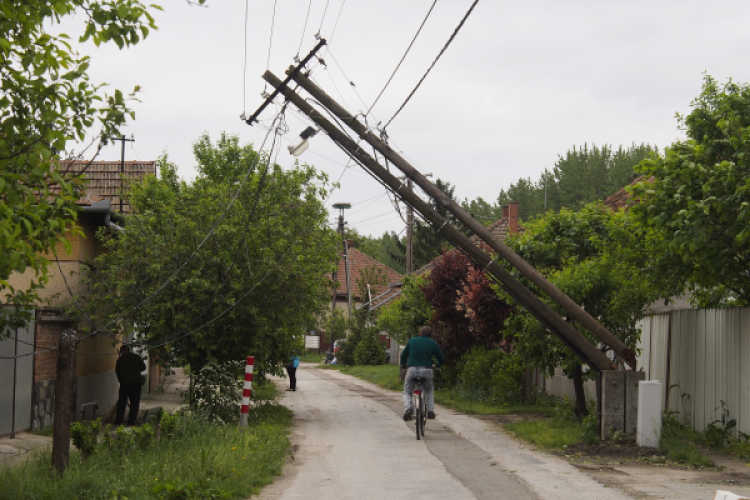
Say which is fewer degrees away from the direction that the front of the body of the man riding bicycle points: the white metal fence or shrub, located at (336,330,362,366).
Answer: the shrub

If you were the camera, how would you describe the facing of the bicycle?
facing away from the viewer

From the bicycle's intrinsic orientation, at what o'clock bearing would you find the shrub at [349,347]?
The shrub is roughly at 12 o'clock from the bicycle.

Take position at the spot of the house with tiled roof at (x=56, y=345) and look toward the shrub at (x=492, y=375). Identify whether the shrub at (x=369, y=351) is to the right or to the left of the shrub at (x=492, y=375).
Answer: left

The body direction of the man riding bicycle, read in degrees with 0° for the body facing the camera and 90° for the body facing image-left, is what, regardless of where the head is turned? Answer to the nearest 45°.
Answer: approximately 180°

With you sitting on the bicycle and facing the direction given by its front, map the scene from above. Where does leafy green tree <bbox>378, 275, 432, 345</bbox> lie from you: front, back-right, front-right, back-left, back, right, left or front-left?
front

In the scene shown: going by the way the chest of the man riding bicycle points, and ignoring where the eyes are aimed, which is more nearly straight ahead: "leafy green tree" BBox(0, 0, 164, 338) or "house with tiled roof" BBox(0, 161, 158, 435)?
the house with tiled roof

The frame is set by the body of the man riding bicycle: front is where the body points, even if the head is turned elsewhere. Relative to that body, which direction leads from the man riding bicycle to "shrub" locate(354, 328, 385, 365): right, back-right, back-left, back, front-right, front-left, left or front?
front

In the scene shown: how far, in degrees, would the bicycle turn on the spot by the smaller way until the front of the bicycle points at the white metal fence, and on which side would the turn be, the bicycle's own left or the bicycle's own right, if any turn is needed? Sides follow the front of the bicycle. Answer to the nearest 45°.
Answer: approximately 90° to the bicycle's own right

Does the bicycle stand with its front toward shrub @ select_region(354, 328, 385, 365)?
yes

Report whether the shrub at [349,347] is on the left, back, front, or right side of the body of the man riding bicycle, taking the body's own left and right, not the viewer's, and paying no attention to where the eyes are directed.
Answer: front
